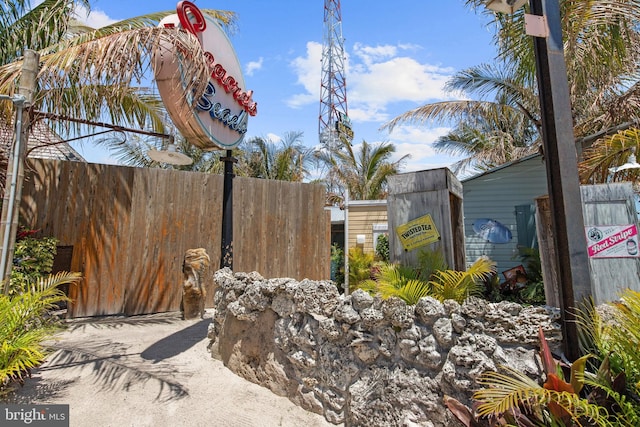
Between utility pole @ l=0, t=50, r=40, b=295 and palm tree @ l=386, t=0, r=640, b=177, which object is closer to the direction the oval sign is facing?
the palm tree

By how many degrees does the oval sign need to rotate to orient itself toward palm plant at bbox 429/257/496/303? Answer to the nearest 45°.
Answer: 0° — it already faces it

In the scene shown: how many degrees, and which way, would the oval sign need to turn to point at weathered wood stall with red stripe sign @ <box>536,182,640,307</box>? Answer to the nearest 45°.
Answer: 0° — it already faces it

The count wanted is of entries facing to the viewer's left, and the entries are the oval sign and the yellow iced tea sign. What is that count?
0

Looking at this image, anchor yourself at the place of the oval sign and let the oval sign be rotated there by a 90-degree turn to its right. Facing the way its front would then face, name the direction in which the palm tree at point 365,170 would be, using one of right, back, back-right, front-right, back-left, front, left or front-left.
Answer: back

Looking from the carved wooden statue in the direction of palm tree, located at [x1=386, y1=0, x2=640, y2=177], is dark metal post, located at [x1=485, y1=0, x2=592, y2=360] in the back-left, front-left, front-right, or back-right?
front-right

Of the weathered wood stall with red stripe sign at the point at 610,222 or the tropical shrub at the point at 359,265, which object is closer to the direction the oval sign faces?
the weathered wood stall with red stripe sign

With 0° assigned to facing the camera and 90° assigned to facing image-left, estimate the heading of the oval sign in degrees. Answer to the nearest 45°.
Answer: approximately 315°

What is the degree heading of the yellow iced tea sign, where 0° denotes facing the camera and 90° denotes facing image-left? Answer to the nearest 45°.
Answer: approximately 0°
